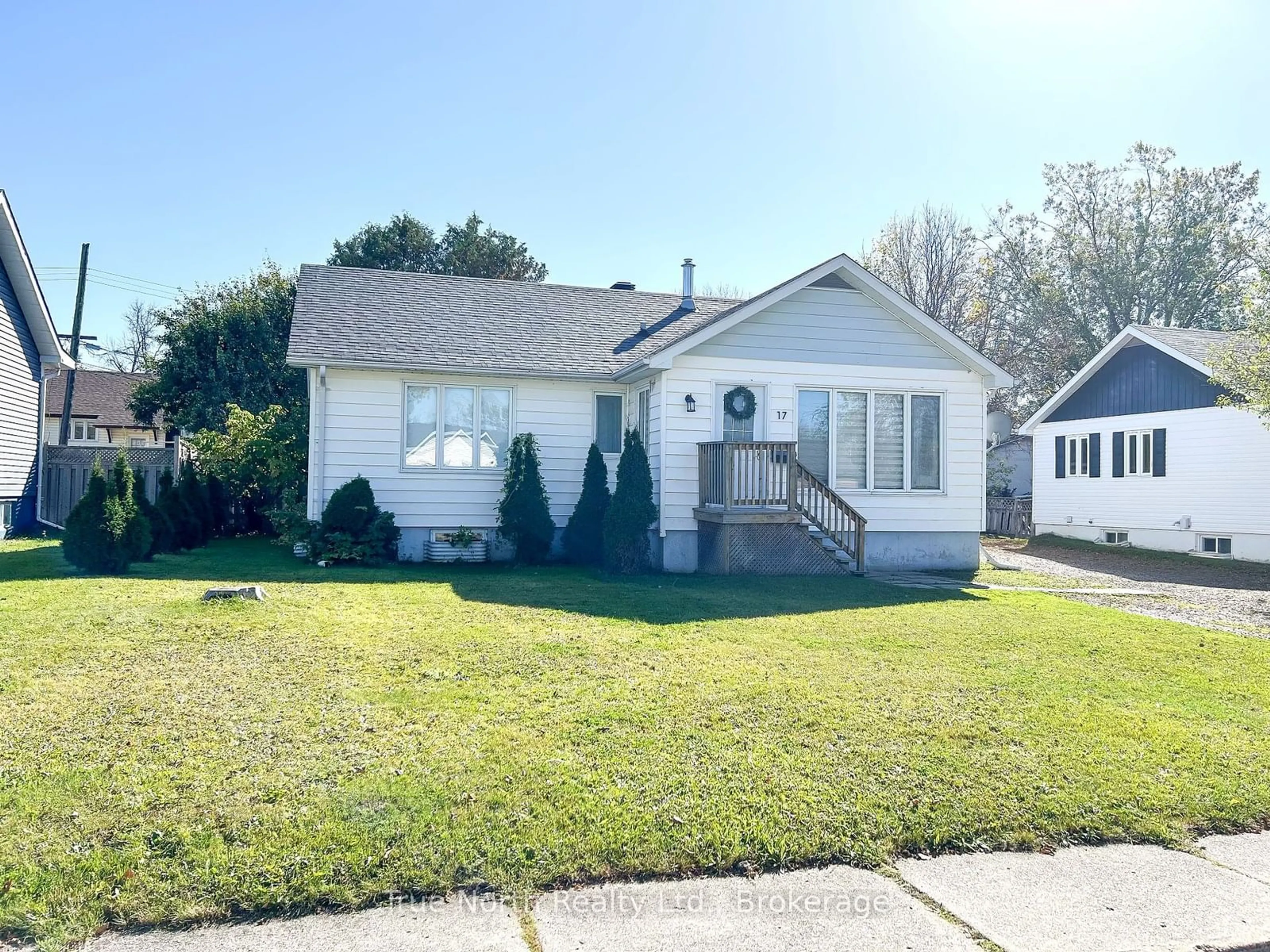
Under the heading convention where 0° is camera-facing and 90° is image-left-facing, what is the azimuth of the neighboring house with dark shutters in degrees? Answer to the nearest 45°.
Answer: approximately 45°

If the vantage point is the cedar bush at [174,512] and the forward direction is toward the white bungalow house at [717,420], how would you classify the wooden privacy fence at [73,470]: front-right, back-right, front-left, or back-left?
back-left

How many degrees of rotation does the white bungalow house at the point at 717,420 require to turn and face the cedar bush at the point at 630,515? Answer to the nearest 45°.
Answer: approximately 45° to its right

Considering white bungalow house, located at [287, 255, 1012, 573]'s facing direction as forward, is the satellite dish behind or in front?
behind

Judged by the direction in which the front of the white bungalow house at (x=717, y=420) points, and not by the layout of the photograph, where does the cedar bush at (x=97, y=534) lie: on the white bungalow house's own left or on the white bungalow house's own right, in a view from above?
on the white bungalow house's own right

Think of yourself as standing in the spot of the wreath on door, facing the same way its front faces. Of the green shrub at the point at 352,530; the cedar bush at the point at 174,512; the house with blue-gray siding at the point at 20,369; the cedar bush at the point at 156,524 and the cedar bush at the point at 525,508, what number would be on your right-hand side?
5

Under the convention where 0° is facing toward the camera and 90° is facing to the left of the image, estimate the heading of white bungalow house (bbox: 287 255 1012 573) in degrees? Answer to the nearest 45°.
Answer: approximately 0°

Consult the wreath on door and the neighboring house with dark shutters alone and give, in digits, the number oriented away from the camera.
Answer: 0

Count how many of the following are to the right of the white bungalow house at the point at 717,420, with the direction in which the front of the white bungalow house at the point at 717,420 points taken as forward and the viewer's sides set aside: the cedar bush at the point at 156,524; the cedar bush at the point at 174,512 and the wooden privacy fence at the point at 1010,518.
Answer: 2

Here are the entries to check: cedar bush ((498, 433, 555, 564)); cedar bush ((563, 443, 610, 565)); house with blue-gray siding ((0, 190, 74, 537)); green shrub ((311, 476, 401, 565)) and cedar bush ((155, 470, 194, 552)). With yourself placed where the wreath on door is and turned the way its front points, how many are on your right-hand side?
5

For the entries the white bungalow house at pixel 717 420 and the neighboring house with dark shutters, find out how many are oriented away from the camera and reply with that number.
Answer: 0

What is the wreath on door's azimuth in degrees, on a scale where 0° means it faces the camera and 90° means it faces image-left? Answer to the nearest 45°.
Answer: approximately 0°

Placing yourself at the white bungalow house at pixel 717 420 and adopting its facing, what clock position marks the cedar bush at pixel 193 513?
The cedar bush is roughly at 3 o'clock from the white bungalow house.

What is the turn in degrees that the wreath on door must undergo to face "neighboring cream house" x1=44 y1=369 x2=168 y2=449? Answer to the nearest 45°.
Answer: approximately 135° to its right
